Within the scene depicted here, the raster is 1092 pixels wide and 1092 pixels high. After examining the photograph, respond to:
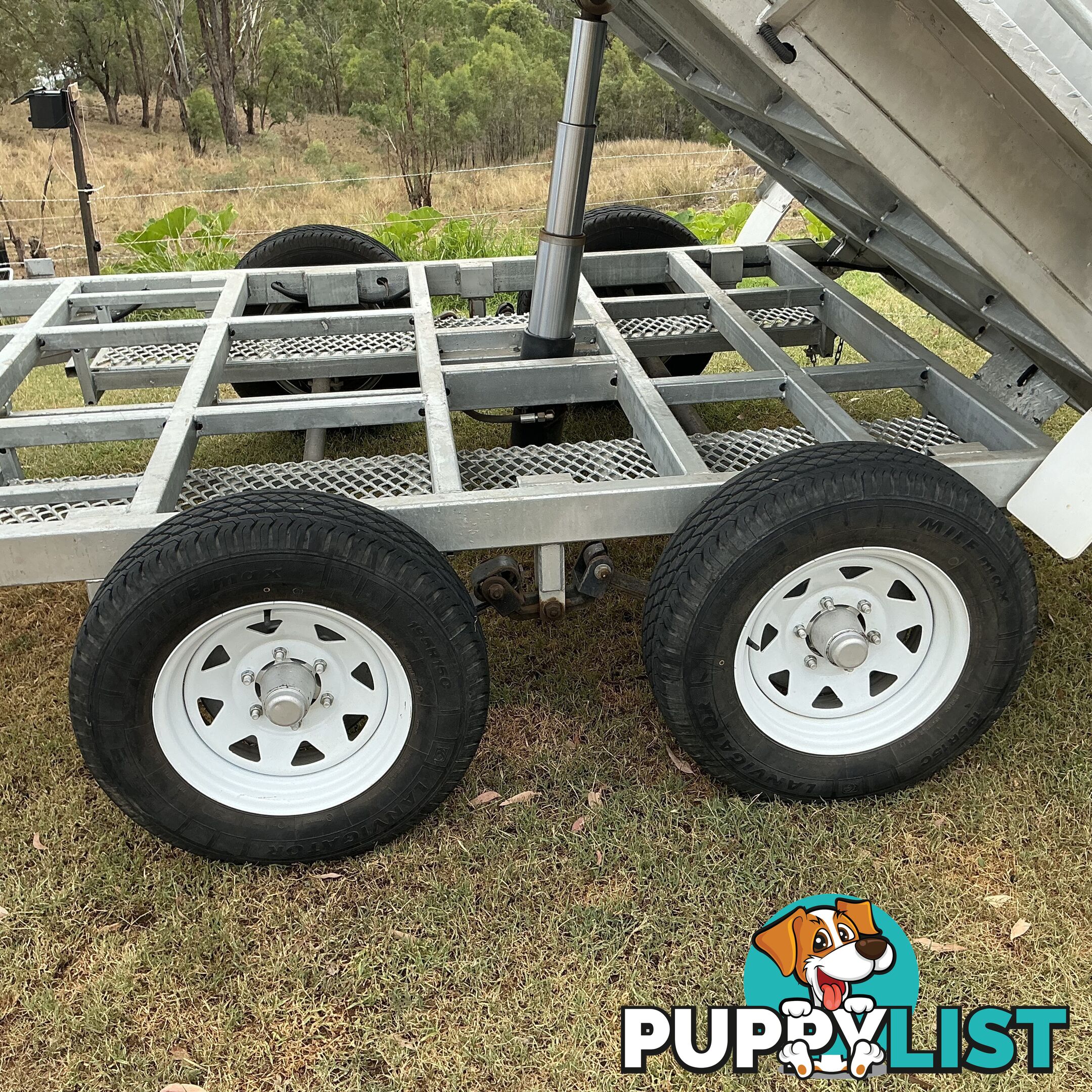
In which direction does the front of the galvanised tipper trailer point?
to the viewer's left

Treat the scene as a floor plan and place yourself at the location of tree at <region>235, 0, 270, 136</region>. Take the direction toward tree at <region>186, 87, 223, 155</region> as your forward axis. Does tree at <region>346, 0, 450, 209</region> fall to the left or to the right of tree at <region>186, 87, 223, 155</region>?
left

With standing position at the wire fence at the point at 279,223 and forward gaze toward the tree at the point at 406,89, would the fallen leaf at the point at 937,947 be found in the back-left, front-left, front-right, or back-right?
back-right

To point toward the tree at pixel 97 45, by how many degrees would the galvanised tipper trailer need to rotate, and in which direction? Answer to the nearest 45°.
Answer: approximately 45° to its right

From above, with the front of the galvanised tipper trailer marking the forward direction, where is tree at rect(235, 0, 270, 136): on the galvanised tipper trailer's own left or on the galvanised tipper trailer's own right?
on the galvanised tipper trailer's own right

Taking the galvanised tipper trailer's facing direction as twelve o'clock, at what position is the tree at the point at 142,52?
The tree is roughly at 2 o'clock from the galvanised tipper trailer.

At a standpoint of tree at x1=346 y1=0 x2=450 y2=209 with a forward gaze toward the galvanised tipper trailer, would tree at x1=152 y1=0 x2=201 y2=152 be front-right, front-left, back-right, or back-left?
back-right

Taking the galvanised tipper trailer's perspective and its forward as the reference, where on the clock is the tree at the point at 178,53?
The tree is roughly at 2 o'clock from the galvanised tipper trailer.

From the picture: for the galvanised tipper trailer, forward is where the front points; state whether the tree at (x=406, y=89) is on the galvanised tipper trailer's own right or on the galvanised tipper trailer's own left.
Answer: on the galvanised tipper trailer's own right

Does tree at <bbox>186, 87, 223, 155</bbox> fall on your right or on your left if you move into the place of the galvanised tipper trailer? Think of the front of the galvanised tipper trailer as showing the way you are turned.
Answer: on your right

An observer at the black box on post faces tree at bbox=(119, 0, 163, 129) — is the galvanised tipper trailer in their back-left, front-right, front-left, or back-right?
back-right
